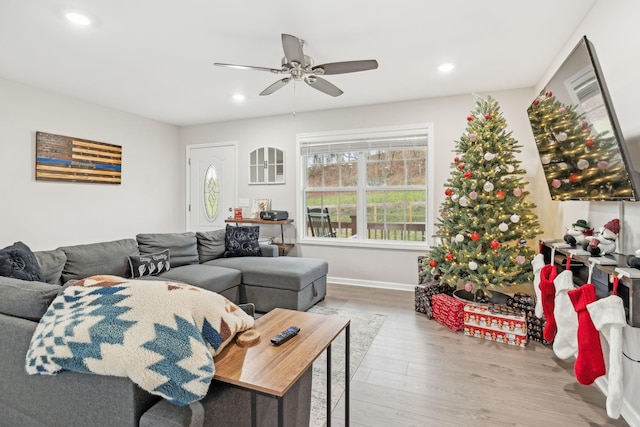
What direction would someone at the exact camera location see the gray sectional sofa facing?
facing the viewer and to the right of the viewer

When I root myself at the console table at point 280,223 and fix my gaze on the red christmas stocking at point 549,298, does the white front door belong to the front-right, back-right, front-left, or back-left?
back-right

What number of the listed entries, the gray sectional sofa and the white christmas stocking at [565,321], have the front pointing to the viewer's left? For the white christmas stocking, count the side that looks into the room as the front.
1

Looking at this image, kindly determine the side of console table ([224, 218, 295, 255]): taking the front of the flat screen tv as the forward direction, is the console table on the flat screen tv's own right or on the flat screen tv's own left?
on the flat screen tv's own right

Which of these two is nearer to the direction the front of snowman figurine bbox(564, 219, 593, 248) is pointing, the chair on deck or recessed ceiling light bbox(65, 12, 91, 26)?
the recessed ceiling light

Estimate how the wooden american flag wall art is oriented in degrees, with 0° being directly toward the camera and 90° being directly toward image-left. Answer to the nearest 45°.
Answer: approximately 315°

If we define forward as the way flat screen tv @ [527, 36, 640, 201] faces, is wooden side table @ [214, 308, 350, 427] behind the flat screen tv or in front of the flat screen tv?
in front

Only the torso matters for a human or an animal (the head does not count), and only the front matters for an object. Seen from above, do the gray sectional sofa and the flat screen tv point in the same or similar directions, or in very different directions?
very different directions

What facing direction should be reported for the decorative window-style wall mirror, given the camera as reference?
facing the viewer

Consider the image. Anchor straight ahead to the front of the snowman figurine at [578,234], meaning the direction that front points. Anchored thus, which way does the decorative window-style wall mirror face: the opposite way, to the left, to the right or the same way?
to the left

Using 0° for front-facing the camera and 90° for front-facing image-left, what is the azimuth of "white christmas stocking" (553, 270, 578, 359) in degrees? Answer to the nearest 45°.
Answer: approximately 90°

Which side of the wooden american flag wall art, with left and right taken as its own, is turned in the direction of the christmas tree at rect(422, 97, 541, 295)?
front

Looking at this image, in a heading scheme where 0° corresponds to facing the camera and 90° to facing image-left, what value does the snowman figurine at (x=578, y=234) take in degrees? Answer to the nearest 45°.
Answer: approximately 45°

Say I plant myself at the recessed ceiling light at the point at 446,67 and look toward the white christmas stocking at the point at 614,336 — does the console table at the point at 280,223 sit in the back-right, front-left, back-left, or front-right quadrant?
back-right

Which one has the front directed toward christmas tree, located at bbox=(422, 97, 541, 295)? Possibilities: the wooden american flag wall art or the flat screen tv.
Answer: the wooden american flag wall art
